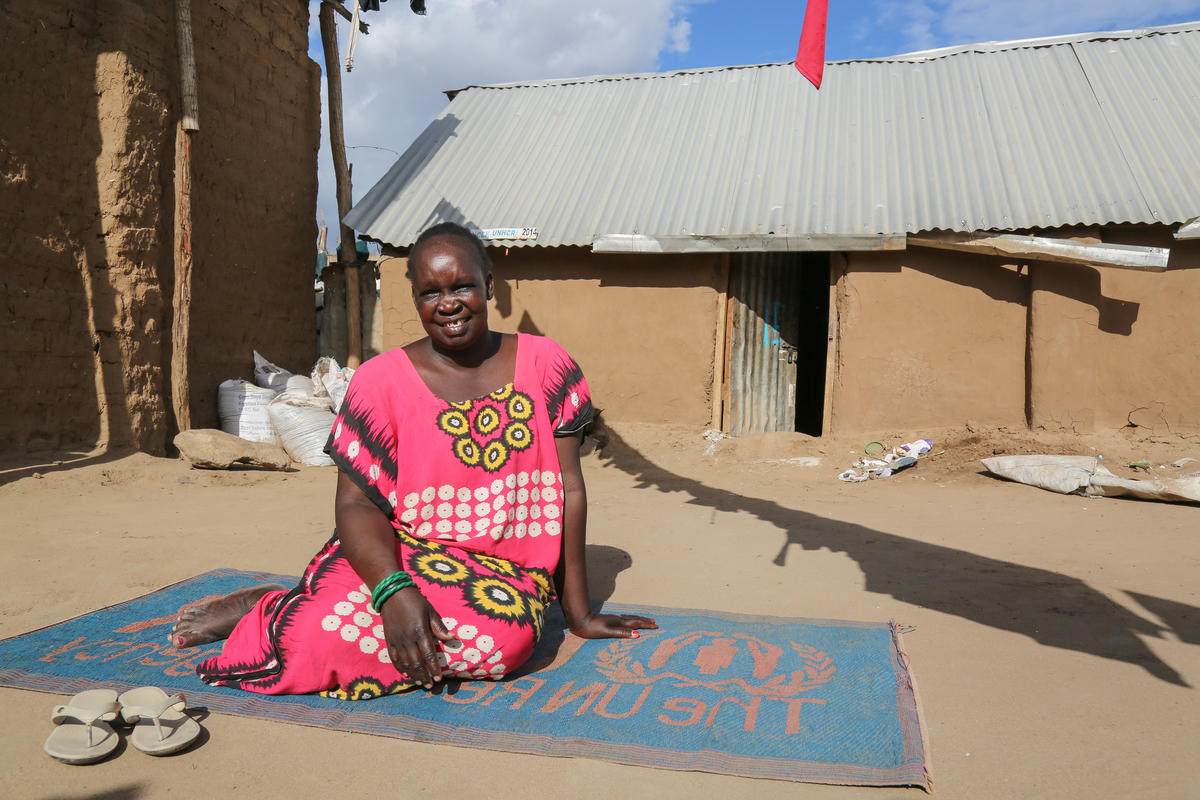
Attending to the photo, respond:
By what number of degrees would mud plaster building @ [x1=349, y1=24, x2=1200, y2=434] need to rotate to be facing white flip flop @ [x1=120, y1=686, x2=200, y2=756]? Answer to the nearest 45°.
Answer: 0° — it already faces it

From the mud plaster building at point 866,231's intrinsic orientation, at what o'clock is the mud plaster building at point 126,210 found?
the mud plaster building at point 126,210 is roughly at 2 o'clock from the mud plaster building at point 866,231.

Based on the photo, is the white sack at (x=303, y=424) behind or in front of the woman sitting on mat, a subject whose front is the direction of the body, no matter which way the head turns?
behind

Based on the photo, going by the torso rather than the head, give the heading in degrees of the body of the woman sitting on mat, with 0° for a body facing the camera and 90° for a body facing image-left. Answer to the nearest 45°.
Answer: approximately 0°

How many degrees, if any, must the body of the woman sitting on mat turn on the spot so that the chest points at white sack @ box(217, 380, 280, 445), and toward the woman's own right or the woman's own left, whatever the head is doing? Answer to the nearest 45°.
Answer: approximately 180°

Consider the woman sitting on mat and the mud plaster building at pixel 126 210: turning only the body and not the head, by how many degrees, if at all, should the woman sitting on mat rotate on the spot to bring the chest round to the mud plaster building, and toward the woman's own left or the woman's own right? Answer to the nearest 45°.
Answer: approximately 135° to the woman's own right

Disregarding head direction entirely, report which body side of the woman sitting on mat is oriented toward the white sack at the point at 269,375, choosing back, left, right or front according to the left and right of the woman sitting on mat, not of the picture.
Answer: back

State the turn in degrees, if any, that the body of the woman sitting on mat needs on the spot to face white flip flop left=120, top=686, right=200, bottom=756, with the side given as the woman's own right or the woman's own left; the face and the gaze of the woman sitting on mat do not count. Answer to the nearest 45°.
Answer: approximately 45° to the woman's own right

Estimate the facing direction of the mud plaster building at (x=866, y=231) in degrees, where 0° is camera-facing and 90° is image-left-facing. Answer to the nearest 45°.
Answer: approximately 0°

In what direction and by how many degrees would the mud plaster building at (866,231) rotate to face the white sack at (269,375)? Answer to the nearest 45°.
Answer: approximately 90° to its right

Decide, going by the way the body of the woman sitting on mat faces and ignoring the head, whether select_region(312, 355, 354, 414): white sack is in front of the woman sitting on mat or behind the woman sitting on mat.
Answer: behind

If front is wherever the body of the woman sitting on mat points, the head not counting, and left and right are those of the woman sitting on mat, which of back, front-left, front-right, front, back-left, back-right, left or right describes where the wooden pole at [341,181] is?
back

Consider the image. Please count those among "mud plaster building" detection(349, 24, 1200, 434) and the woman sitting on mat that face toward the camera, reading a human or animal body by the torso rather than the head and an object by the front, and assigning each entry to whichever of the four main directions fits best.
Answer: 2

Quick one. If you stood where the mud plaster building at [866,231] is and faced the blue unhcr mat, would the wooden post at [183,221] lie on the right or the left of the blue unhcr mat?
right
